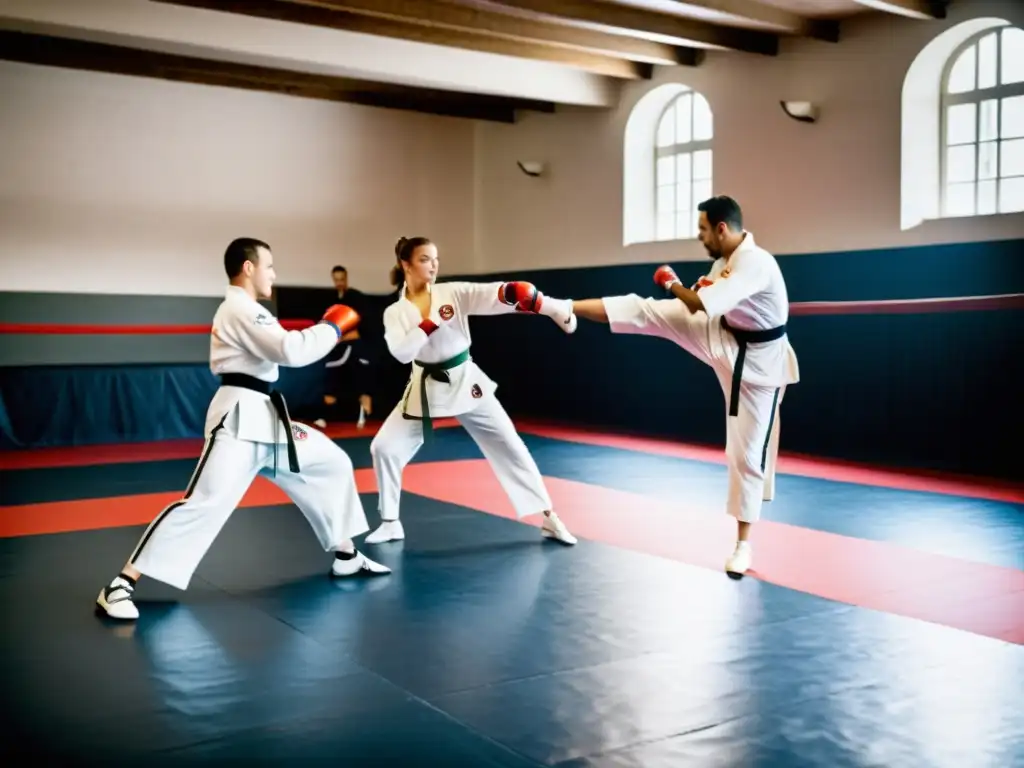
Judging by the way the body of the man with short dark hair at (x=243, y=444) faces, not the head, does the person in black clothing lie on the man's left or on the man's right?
on the man's left

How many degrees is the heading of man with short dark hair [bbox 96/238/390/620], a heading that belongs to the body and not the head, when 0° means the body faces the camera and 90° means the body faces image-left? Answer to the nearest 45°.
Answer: approximately 270°

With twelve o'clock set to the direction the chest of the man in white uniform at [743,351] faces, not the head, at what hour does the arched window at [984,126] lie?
The arched window is roughly at 4 o'clock from the man in white uniform.

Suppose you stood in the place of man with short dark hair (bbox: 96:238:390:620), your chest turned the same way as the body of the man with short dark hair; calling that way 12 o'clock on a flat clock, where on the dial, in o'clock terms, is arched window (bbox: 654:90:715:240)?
The arched window is roughly at 10 o'clock from the man with short dark hair.

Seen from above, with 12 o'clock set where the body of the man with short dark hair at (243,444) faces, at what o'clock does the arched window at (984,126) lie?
The arched window is roughly at 11 o'clock from the man with short dark hair.

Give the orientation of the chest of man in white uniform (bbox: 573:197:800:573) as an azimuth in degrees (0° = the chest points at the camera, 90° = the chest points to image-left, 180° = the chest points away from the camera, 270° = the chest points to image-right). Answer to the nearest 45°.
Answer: approximately 90°

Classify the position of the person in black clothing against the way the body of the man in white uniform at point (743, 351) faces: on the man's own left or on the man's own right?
on the man's own right

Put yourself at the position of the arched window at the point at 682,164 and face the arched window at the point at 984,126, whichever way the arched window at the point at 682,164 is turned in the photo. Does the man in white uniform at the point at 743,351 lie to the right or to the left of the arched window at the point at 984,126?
right

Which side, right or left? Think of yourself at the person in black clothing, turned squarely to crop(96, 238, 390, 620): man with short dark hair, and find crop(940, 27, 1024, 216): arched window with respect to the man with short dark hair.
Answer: left

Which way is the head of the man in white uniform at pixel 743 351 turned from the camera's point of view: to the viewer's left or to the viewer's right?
to the viewer's left

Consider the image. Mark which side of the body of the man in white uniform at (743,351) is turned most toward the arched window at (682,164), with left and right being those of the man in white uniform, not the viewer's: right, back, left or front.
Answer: right

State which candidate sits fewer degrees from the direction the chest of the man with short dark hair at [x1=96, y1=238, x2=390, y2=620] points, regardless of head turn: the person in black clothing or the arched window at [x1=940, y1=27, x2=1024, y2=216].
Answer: the arched window
